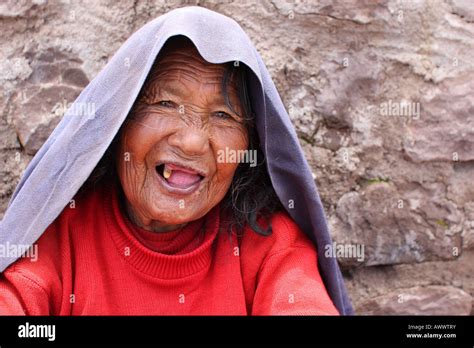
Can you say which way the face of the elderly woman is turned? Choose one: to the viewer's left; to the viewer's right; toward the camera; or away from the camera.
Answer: toward the camera

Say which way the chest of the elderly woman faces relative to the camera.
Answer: toward the camera
